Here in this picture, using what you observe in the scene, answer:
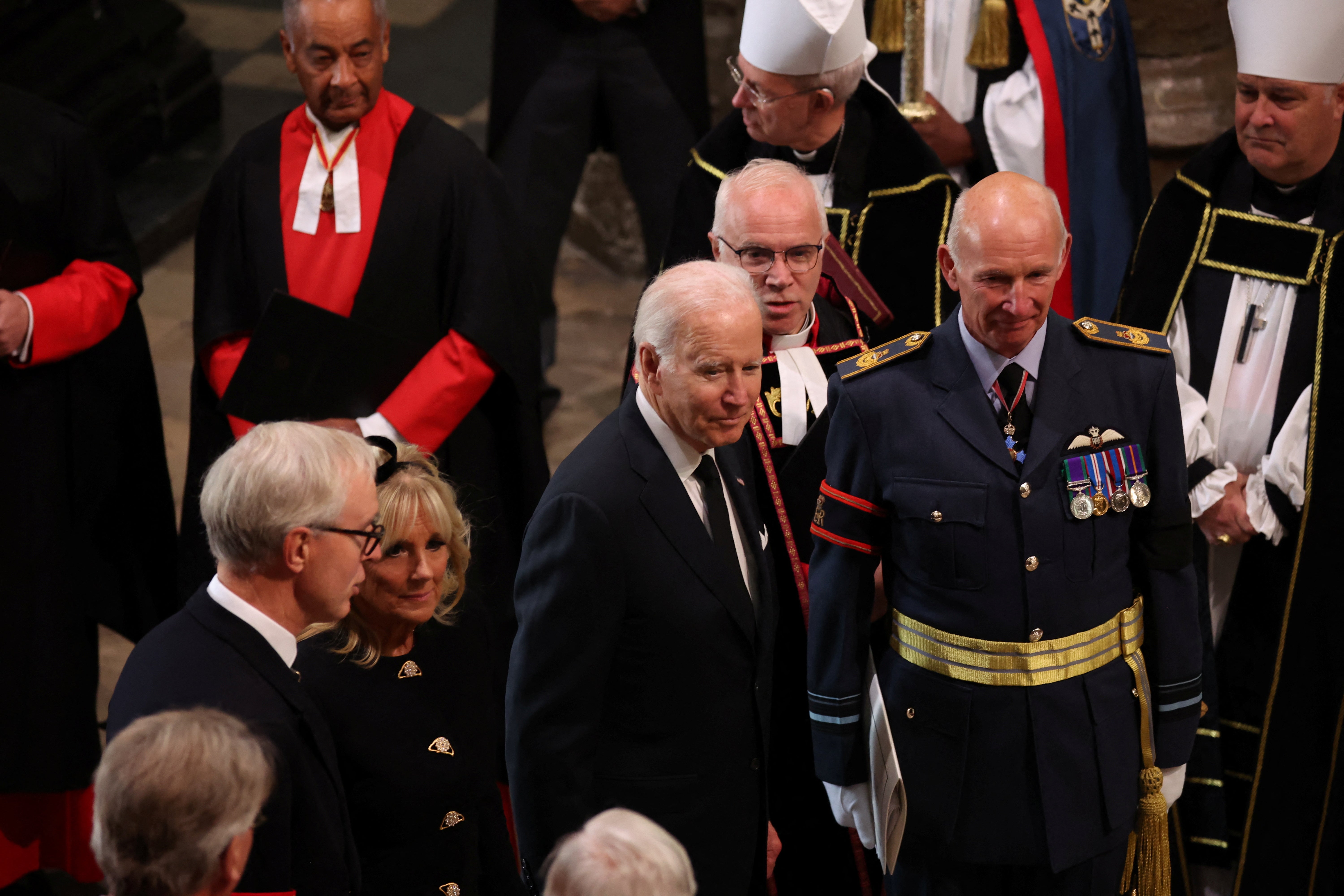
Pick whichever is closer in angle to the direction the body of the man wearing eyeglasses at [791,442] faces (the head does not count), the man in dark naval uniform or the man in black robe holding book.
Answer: the man in dark naval uniform

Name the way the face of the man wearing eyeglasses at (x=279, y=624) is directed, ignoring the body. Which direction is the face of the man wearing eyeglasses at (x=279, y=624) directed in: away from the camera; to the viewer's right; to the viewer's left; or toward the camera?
to the viewer's right

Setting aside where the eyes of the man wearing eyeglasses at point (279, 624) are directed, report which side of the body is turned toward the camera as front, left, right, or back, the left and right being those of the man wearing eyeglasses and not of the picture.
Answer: right

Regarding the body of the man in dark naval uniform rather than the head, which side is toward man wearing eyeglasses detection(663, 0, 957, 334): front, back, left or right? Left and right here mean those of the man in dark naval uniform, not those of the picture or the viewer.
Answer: back

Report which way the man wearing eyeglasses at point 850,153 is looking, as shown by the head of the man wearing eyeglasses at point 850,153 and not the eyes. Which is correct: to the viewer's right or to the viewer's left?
to the viewer's left

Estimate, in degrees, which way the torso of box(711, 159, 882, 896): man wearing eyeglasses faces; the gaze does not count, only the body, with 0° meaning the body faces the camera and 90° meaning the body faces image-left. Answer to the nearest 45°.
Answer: approximately 0°

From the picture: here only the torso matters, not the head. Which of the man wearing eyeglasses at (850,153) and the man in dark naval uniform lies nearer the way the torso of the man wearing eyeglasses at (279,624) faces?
the man in dark naval uniform

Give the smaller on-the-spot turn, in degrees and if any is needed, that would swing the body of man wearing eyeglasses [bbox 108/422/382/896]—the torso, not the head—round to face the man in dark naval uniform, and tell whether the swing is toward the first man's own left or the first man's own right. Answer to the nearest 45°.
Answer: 0° — they already face them
